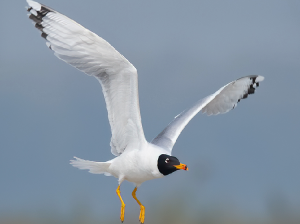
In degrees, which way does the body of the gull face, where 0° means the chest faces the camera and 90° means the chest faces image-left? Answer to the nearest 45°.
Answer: approximately 315°
